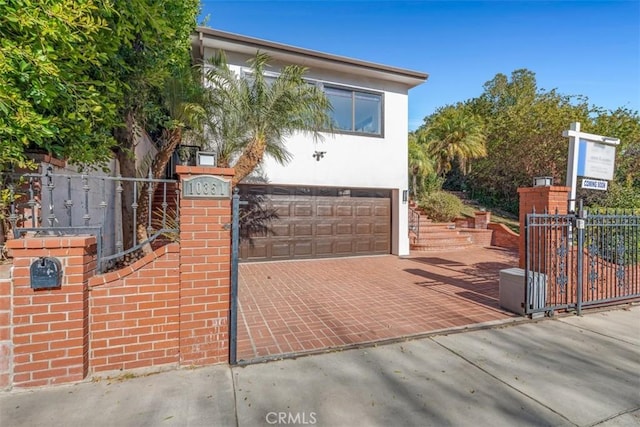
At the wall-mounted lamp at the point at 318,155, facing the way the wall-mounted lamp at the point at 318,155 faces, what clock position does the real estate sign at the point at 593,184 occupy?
The real estate sign is roughly at 10 o'clock from the wall-mounted lamp.

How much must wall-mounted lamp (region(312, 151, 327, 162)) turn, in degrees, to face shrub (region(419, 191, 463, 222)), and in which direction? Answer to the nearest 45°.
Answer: approximately 135° to its left

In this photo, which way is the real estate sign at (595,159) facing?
toward the camera

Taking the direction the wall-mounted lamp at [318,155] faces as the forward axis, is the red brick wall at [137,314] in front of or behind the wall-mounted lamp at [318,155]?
in front

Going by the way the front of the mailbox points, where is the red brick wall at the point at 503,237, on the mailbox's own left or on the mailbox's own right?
on the mailbox's own left

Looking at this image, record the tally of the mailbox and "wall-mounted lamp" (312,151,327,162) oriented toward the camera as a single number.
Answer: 2

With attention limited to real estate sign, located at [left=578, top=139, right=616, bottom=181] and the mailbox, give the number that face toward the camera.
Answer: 2

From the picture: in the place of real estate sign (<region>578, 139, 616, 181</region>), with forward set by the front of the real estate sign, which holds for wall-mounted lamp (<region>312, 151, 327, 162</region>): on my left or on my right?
on my right

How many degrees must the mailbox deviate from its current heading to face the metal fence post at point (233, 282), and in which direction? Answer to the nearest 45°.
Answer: approximately 90° to its left

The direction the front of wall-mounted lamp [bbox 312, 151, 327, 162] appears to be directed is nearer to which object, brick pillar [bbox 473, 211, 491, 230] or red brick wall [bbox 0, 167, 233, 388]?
the red brick wall

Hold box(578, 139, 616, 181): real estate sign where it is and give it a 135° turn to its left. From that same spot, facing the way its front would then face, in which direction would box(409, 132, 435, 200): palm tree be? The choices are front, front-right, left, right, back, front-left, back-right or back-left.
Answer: left

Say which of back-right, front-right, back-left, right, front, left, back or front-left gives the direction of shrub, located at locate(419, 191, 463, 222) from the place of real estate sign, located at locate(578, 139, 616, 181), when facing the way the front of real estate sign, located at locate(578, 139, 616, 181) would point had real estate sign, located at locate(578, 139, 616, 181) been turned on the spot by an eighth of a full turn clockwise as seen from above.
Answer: right

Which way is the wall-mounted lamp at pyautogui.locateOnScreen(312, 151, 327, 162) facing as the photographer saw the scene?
facing the viewer

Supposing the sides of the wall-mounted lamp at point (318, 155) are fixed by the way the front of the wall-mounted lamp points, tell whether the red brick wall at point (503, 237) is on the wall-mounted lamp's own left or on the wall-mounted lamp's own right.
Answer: on the wall-mounted lamp's own left
